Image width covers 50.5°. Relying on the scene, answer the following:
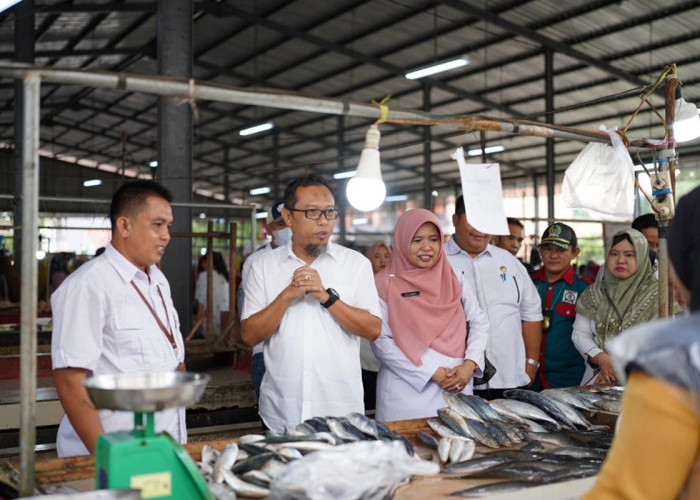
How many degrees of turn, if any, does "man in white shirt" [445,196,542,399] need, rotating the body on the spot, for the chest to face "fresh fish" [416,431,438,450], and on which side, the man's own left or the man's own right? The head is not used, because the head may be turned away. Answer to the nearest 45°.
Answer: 0° — they already face it

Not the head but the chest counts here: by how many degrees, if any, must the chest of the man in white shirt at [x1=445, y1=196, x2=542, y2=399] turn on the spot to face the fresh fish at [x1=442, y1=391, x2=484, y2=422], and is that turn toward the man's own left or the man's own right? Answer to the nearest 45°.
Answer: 0° — they already face it

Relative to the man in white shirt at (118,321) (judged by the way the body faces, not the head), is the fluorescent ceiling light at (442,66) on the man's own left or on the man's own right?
on the man's own left

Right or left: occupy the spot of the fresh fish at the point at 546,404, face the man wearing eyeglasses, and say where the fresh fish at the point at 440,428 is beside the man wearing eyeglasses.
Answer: left

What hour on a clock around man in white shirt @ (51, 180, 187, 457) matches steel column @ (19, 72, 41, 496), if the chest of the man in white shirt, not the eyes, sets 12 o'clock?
The steel column is roughly at 4 o'clock from the man in white shirt.

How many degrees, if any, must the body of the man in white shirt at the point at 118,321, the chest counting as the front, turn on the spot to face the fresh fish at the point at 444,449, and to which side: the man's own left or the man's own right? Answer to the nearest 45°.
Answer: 0° — they already face it

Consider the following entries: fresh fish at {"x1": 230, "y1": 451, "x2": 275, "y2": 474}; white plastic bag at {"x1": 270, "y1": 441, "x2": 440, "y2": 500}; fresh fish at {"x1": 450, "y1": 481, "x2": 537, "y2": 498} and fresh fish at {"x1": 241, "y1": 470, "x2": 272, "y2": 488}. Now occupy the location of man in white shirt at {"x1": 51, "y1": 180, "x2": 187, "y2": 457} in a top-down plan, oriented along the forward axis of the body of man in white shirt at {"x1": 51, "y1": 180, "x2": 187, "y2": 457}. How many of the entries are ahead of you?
4

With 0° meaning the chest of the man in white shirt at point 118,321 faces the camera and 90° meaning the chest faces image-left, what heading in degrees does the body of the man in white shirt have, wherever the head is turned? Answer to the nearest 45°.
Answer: approximately 315°

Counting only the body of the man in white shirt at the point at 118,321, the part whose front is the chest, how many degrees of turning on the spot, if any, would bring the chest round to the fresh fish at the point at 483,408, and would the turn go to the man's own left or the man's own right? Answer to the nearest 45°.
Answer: approximately 45° to the man's own left

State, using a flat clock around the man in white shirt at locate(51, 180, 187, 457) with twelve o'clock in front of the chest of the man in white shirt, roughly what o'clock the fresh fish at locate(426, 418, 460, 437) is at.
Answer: The fresh fish is roughly at 11 o'clock from the man in white shirt.

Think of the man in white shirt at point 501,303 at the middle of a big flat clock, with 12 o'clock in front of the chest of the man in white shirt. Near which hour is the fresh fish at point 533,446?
The fresh fish is roughly at 12 o'clock from the man in white shirt.

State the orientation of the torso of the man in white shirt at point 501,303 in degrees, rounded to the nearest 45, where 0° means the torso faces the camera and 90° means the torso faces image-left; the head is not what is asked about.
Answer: approximately 0°

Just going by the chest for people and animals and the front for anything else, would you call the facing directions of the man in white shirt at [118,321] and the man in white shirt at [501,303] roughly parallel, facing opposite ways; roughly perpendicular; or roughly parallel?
roughly perpendicular

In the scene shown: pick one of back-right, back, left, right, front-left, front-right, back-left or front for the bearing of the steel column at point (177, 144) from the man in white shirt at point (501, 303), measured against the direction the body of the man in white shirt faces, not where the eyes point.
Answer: back-right
